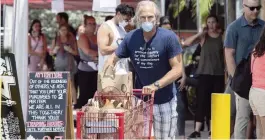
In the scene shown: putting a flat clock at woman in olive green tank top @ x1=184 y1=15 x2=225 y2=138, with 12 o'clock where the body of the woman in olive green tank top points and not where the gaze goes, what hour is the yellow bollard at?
The yellow bollard is roughly at 12 o'clock from the woman in olive green tank top.

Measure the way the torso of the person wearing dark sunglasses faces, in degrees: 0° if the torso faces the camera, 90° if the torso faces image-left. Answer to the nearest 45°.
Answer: approximately 315°

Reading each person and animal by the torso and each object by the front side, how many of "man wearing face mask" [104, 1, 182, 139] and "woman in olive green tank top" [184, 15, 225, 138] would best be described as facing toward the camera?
2

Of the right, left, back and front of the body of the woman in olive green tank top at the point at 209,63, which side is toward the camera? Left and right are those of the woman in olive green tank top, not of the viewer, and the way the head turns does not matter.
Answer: front

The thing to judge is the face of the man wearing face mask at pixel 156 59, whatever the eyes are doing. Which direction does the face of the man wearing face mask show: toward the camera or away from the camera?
toward the camera

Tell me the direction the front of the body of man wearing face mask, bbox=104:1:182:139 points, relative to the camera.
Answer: toward the camera

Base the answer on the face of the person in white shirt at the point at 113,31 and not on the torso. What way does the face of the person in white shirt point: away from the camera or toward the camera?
toward the camera

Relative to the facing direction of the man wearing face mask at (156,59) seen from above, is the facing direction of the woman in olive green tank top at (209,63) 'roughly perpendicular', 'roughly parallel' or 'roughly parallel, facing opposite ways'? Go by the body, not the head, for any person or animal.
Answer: roughly parallel

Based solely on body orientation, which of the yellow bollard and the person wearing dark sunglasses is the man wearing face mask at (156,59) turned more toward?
the yellow bollard

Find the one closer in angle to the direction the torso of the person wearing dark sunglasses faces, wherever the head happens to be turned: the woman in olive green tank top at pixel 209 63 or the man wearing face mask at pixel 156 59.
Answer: the man wearing face mask

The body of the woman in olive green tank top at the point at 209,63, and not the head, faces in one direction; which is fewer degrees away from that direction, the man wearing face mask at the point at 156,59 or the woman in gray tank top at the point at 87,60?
the man wearing face mask

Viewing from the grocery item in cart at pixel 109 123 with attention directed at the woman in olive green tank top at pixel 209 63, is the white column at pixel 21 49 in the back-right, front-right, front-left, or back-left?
front-left
